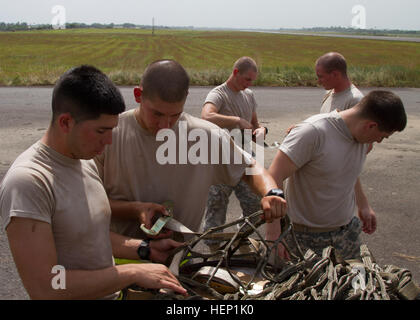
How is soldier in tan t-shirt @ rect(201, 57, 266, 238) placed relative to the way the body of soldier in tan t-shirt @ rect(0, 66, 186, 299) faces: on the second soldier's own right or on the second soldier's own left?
on the second soldier's own left

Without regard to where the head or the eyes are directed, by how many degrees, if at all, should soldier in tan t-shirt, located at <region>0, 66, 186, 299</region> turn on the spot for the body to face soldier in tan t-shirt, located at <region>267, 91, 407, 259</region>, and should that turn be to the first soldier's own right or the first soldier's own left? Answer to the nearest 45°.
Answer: approximately 90° to the first soldier's own left

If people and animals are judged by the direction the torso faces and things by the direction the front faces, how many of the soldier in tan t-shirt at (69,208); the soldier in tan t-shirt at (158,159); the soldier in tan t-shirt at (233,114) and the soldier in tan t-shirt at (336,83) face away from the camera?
0

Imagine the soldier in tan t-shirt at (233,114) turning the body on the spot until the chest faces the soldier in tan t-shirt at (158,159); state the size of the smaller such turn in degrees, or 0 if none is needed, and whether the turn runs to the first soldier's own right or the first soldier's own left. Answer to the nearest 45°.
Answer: approximately 45° to the first soldier's own right

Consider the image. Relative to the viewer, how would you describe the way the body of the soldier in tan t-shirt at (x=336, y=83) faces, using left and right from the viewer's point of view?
facing the viewer and to the left of the viewer

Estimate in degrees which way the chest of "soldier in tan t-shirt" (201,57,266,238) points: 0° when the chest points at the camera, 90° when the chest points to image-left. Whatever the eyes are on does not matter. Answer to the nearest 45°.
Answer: approximately 315°

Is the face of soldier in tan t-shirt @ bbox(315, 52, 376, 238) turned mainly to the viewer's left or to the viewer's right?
to the viewer's left

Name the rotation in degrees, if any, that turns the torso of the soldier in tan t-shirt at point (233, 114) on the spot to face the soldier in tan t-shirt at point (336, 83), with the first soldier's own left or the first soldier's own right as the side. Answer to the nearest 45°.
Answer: approximately 45° to the first soldier's own left

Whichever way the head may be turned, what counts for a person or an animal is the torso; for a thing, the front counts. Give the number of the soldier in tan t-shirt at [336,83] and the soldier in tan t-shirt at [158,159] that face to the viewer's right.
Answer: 0

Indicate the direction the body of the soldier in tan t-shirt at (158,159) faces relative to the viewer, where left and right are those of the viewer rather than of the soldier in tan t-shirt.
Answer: facing the viewer
